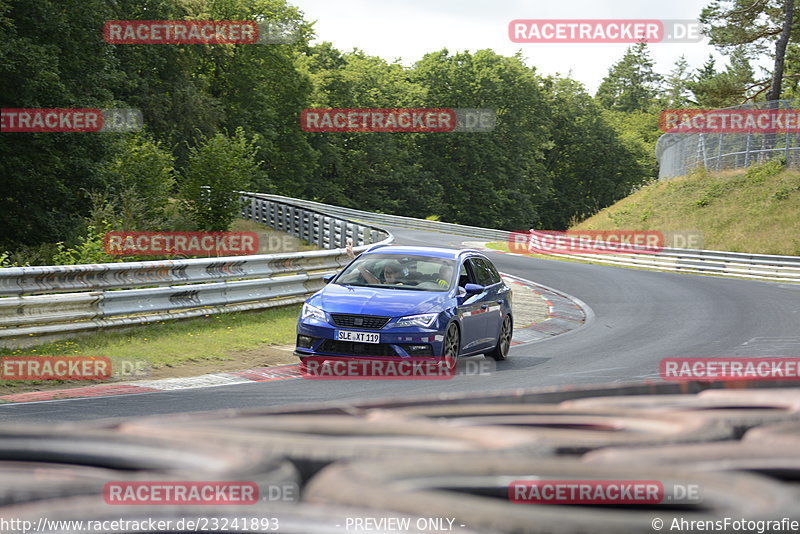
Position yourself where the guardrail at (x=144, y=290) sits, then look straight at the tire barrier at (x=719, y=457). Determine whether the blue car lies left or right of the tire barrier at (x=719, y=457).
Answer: left

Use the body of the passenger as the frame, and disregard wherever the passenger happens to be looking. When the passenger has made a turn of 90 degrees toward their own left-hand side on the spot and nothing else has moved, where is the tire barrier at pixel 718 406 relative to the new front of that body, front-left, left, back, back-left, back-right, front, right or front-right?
front-right

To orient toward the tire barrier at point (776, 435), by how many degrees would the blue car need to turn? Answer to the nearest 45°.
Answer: approximately 45° to its left

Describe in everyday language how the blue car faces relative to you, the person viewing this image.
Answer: facing the viewer and to the left of the viewer

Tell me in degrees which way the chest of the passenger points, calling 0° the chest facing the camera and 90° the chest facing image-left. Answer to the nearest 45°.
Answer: approximately 45°

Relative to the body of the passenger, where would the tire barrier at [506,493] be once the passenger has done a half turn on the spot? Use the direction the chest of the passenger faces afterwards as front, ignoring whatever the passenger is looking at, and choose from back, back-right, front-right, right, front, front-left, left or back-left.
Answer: back-right

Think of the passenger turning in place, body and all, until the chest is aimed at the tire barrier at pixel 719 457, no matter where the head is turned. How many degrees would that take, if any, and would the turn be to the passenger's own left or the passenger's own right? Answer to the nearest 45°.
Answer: approximately 45° to the passenger's own left

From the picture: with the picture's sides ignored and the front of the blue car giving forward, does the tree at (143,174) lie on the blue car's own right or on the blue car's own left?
on the blue car's own right

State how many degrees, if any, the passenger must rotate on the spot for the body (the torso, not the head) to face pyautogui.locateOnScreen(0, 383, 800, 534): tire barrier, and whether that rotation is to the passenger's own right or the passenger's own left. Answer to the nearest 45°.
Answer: approximately 45° to the passenger's own left

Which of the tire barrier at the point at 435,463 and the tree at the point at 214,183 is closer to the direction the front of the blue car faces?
the tire barrier
